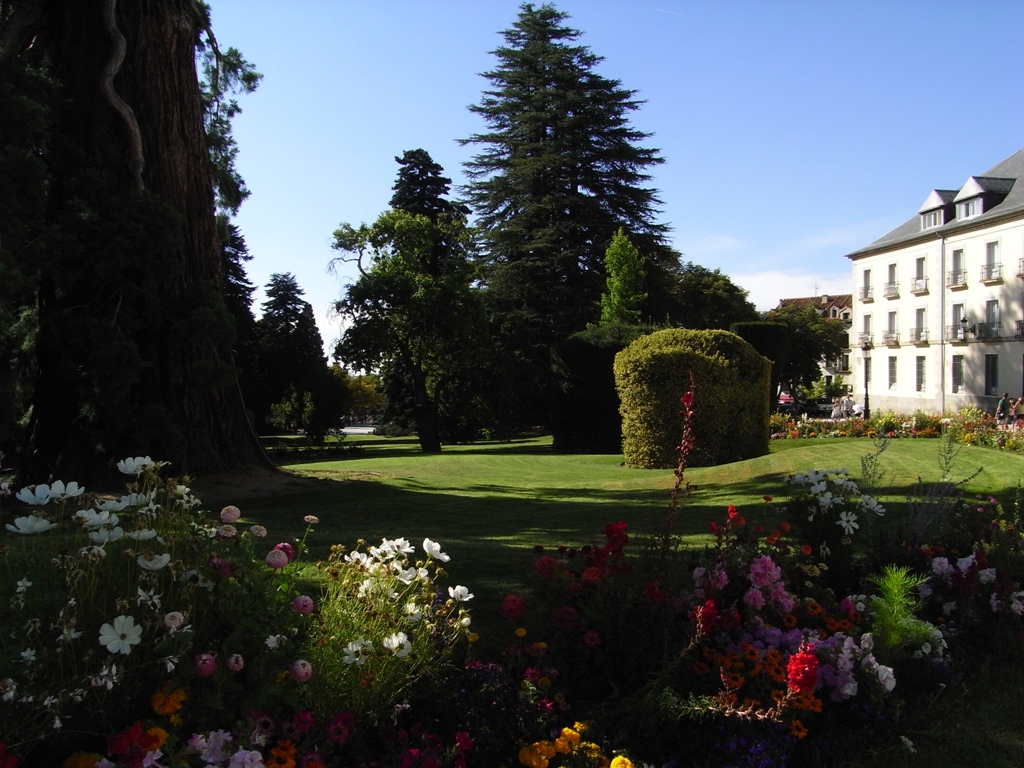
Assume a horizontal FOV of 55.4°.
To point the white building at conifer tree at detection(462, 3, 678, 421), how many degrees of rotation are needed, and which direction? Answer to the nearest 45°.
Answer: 0° — it already faces it

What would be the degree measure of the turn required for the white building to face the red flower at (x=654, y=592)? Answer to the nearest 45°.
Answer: approximately 45° to its left

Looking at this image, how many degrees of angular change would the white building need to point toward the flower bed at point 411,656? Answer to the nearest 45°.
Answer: approximately 45° to its left

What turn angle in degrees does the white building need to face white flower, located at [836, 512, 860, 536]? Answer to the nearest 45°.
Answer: approximately 45° to its left

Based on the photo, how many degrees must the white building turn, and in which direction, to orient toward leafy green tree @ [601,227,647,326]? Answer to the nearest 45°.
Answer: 0° — it already faces it

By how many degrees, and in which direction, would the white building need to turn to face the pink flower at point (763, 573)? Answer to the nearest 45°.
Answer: approximately 45° to its left

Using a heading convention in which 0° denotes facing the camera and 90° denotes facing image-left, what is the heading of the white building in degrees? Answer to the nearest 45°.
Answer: approximately 45°

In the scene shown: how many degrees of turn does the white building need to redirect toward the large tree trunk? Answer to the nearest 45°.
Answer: approximately 45° to its left
